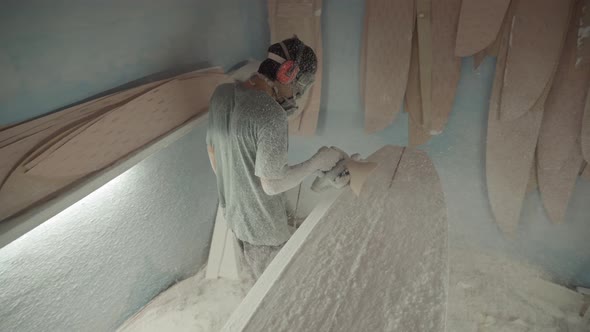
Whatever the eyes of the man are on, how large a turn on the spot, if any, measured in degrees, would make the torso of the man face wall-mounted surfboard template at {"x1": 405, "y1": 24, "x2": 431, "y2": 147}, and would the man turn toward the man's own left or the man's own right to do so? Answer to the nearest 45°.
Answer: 0° — they already face it

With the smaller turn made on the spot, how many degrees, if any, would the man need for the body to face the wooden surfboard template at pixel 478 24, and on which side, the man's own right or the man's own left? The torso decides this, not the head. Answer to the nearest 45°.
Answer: approximately 45° to the man's own right

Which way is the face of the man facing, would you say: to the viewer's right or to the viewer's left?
to the viewer's right

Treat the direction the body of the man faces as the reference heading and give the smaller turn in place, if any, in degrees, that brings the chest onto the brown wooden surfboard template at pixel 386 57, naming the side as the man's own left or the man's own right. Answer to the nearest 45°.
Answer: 0° — they already face it

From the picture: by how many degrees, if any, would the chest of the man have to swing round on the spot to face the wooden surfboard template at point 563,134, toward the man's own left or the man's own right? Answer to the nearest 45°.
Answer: approximately 45° to the man's own right

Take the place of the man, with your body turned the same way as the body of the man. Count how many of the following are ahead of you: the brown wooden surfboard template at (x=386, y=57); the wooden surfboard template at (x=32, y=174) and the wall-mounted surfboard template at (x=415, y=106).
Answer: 2

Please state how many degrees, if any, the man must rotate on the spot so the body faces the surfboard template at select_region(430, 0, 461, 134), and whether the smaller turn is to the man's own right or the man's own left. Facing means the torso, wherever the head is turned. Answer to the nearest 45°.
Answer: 0° — they already face it

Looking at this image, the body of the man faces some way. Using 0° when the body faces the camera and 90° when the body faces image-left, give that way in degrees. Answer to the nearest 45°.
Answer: approximately 225°
